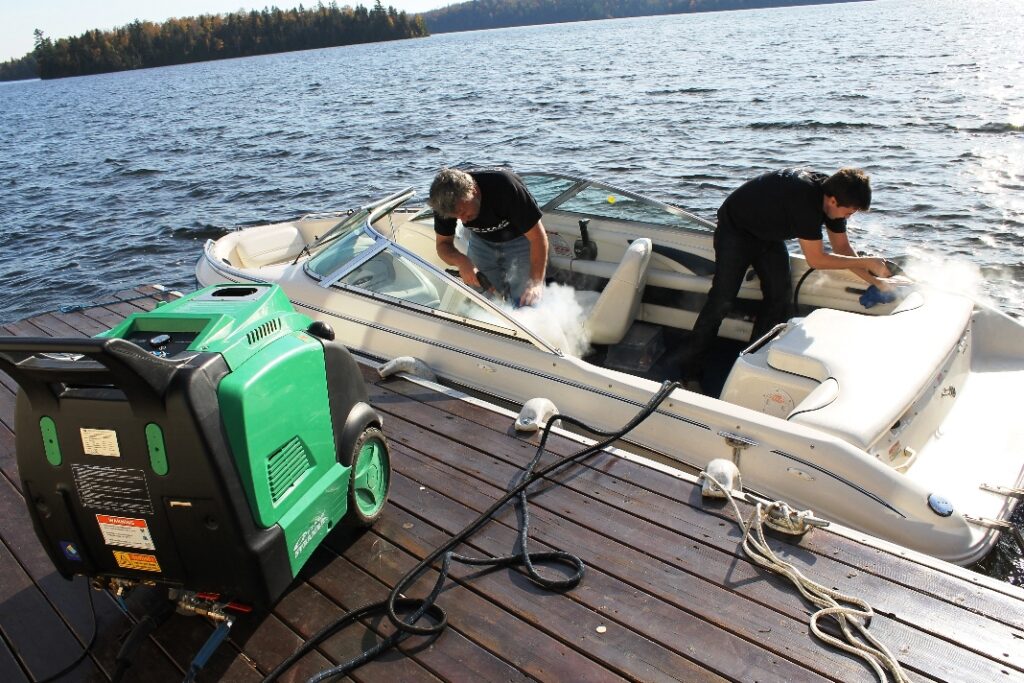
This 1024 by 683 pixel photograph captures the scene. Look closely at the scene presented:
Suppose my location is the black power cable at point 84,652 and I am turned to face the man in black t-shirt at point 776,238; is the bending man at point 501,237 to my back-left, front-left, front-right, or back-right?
front-left

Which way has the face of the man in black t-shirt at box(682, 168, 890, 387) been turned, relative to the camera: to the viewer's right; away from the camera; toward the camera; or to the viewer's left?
to the viewer's right

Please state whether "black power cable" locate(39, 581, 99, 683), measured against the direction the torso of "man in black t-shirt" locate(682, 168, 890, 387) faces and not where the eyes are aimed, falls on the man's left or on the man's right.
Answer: on the man's right

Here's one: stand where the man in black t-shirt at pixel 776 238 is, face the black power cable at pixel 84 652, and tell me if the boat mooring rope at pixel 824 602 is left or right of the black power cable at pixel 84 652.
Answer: left

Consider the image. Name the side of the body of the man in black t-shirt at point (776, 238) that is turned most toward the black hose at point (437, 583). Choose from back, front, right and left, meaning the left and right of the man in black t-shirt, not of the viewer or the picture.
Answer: right

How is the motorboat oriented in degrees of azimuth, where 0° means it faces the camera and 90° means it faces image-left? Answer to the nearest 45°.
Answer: approximately 135°

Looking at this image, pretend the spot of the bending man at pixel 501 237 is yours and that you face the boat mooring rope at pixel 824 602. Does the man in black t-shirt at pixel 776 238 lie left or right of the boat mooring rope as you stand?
left

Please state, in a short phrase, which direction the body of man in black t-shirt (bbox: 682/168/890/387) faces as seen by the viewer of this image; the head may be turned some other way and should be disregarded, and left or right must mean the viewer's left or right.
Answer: facing to the right of the viewer

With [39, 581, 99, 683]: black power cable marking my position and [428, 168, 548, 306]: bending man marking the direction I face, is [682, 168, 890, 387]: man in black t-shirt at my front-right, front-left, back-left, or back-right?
front-right

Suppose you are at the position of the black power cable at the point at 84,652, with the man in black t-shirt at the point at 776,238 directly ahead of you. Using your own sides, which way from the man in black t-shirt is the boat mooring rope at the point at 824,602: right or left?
right

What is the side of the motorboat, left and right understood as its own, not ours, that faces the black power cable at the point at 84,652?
left

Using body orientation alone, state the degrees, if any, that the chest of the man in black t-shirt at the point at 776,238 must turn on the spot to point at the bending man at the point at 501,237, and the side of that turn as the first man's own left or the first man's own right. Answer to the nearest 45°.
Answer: approximately 180°
